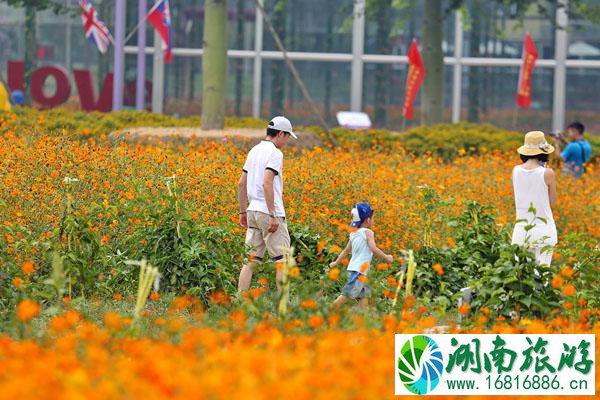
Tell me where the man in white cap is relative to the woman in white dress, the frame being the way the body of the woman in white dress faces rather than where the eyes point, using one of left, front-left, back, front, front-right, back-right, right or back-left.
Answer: back-left

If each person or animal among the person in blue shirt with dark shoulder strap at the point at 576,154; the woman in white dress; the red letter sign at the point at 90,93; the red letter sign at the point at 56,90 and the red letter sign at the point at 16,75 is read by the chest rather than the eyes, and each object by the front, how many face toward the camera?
3

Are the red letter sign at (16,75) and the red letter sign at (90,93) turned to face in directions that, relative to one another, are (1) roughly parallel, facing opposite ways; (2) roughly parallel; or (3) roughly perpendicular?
roughly parallel

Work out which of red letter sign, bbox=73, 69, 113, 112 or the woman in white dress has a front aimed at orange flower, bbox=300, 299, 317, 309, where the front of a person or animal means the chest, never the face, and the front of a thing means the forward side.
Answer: the red letter sign

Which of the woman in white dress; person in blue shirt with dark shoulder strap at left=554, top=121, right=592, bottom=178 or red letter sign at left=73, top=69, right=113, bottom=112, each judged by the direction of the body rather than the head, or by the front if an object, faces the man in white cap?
the red letter sign

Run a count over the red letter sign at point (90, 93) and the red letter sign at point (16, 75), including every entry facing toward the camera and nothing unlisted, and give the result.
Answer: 2

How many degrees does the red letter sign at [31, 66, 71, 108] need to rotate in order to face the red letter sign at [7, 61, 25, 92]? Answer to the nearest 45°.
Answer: approximately 135° to its right

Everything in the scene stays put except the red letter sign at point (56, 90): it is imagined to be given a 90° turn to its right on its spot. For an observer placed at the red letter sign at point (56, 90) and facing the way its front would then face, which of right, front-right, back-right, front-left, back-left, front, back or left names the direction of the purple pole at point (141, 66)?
back-left

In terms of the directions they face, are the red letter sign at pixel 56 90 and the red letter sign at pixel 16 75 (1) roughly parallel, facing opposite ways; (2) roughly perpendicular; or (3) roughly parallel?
roughly parallel

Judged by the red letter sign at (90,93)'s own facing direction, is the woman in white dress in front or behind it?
in front

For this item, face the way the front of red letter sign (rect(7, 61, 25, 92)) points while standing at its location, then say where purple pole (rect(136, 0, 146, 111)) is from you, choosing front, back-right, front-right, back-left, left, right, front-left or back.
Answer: front-left

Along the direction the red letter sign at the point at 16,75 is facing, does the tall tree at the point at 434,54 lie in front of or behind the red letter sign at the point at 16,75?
in front

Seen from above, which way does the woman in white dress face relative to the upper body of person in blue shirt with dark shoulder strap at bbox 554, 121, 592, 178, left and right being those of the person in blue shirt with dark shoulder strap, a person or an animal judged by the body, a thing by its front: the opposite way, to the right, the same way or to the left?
to the right

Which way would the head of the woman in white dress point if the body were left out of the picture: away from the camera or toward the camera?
away from the camera
